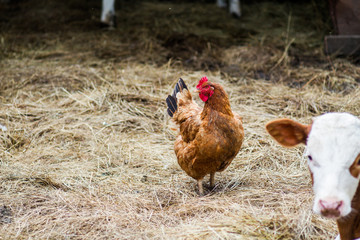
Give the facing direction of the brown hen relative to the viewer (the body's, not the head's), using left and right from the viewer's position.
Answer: facing the viewer and to the right of the viewer

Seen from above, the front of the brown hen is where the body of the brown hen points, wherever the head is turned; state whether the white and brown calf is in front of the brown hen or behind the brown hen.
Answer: in front
